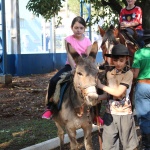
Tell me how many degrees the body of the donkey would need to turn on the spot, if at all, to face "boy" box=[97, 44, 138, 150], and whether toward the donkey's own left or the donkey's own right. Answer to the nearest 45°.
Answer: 0° — it already faces them

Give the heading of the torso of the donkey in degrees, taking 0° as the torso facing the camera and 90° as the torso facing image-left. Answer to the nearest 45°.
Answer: approximately 315°
